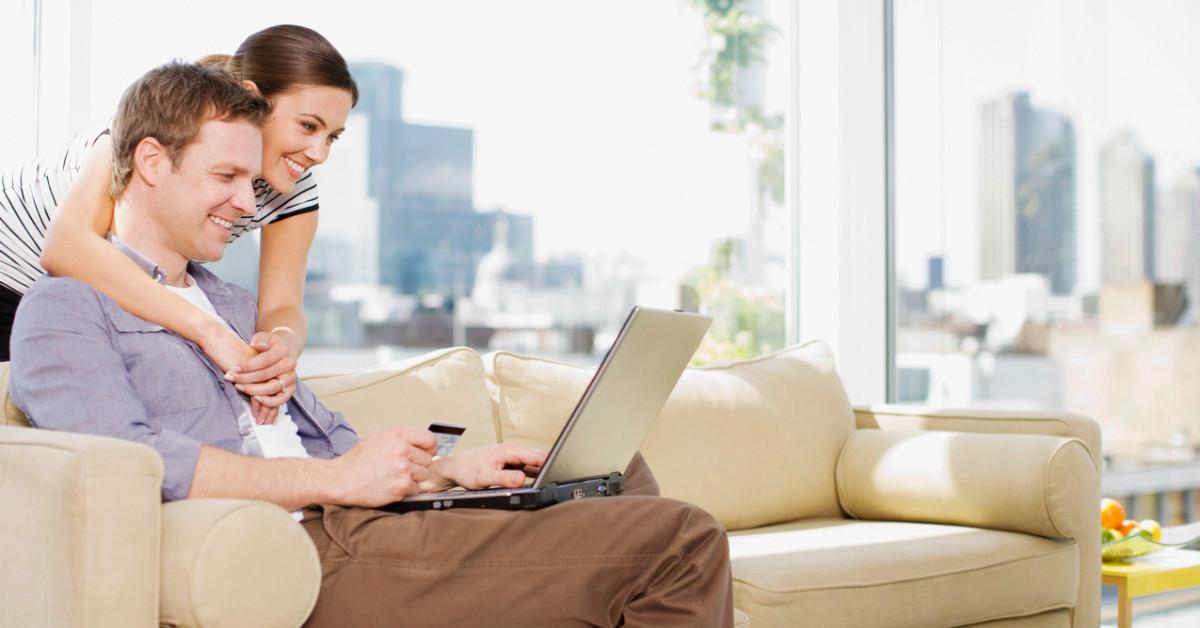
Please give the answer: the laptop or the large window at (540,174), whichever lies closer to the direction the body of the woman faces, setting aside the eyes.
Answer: the laptop

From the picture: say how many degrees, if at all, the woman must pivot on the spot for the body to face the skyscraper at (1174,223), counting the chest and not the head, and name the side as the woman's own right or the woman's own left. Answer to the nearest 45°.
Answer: approximately 45° to the woman's own left

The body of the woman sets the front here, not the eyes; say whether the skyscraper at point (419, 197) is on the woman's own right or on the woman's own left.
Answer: on the woman's own left

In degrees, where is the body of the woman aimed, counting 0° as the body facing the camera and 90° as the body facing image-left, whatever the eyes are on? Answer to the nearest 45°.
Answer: approximately 315°
